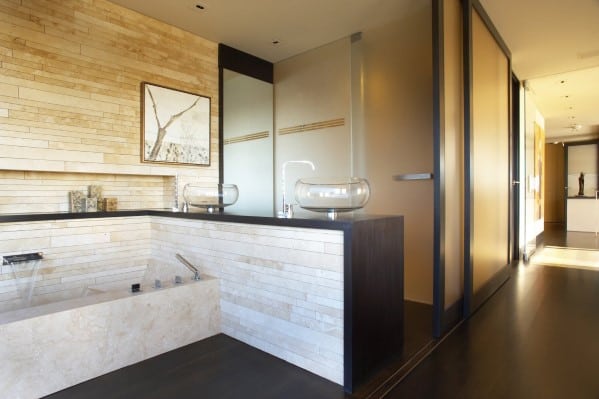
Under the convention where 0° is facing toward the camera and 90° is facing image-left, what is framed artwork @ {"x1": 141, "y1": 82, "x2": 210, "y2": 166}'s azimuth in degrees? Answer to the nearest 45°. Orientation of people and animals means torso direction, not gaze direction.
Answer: approximately 315°

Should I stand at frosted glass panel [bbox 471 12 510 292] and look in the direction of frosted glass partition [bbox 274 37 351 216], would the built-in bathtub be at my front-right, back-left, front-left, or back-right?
front-left

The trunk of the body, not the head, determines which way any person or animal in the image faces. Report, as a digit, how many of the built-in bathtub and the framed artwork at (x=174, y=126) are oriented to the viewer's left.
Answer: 0

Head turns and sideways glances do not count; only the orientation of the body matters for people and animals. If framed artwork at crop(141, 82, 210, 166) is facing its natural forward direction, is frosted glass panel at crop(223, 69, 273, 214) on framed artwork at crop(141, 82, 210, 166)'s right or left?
on its left

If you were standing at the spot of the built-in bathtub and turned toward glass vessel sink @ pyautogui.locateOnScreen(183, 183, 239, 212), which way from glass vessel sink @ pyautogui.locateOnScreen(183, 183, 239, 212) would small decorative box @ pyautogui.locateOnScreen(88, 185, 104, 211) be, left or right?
left

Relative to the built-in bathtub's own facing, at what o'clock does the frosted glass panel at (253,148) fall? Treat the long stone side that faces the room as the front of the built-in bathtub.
The frosted glass panel is roughly at 9 o'clock from the built-in bathtub.

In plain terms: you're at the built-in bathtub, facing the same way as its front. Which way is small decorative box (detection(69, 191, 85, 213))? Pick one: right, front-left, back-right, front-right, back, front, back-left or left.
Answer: back-left

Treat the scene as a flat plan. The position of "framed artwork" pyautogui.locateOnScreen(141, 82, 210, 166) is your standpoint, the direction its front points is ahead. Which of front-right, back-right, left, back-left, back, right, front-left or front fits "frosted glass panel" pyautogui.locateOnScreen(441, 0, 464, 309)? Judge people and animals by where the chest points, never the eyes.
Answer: front

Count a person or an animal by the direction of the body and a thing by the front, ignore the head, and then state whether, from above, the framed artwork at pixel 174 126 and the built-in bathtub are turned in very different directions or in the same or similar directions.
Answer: same or similar directions
